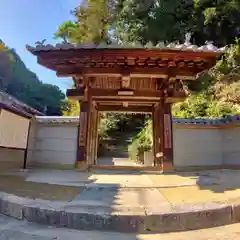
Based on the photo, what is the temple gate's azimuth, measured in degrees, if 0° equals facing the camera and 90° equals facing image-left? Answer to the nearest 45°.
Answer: approximately 0°

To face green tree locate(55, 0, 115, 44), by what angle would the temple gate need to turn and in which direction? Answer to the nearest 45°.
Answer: approximately 180°
